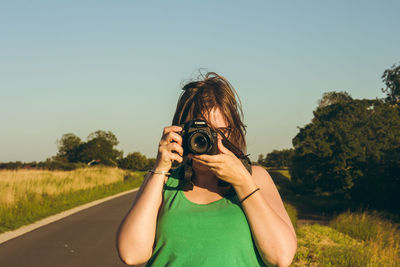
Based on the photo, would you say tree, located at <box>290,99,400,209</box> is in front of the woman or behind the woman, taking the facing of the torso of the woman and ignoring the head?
behind

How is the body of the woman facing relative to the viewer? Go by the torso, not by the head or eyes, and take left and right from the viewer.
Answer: facing the viewer
